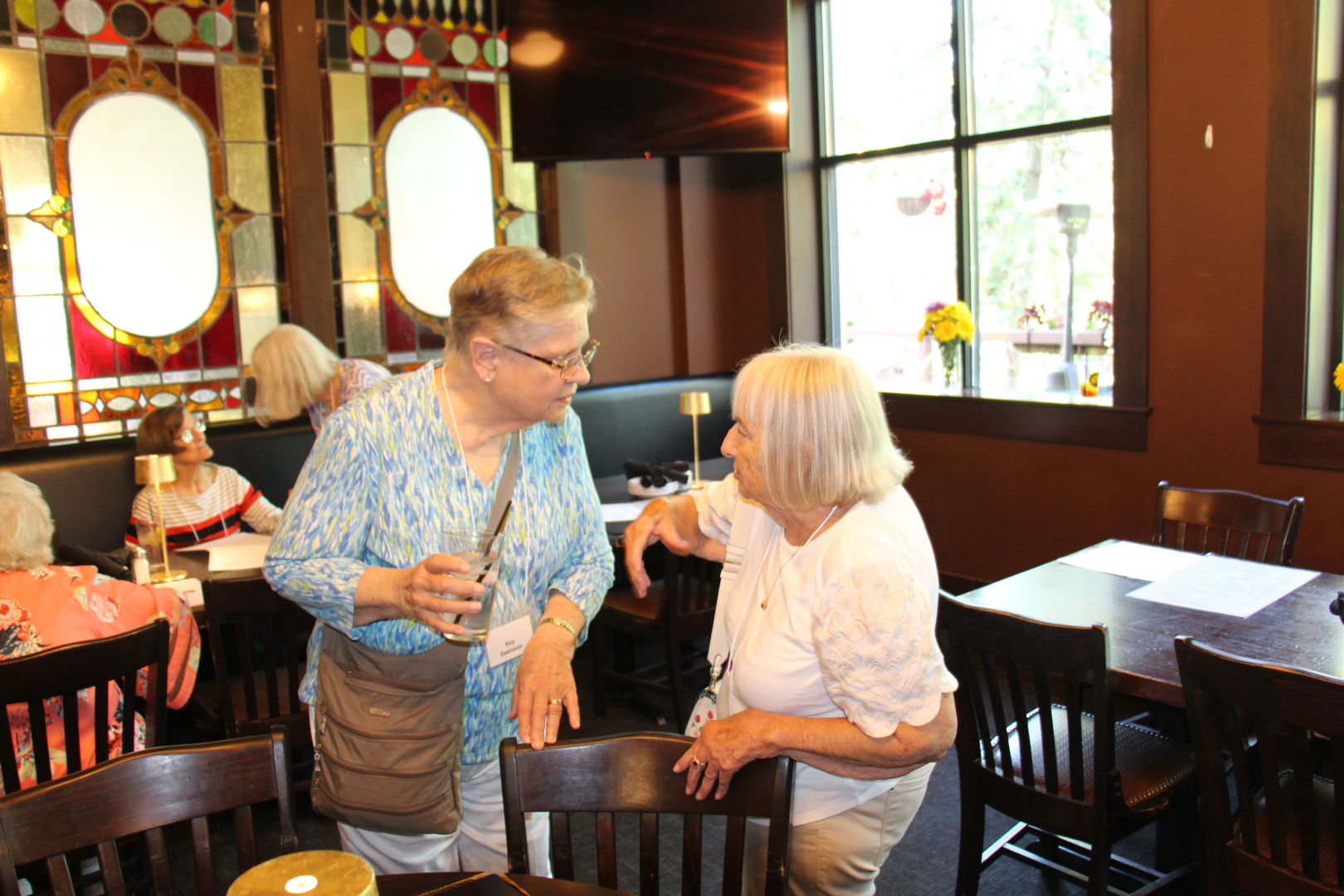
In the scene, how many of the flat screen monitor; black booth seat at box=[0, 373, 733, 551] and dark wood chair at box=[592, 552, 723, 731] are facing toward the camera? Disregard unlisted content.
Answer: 2

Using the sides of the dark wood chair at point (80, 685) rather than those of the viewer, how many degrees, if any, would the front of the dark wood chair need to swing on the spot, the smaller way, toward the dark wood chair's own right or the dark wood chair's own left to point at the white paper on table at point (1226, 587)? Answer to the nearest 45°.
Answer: approximately 135° to the dark wood chair's own right

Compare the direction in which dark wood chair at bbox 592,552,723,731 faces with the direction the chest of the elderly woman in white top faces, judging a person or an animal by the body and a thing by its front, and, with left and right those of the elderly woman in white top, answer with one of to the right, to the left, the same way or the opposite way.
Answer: to the right

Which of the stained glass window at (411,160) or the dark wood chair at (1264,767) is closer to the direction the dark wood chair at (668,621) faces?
the stained glass window

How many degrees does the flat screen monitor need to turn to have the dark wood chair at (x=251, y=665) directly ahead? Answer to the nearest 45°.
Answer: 0° — it already faces it

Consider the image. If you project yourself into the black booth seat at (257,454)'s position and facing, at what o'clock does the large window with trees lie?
The large window with trees is roughly at 9 o'clock from the black booth seat.

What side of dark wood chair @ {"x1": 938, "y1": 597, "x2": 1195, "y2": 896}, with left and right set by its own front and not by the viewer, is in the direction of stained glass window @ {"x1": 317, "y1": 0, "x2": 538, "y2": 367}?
left

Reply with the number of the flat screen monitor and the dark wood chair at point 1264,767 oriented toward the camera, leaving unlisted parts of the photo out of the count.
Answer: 1

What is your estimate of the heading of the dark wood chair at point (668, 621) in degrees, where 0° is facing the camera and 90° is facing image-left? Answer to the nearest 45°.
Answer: approximately 135°

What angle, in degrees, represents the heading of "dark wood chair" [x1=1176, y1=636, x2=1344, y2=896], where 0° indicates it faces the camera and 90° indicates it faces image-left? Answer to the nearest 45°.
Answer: approximately 225°

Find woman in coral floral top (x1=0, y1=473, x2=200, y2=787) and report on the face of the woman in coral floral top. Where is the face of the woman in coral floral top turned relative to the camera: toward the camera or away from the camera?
away from the camera
